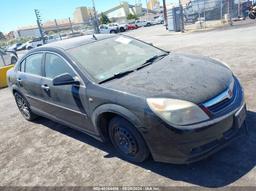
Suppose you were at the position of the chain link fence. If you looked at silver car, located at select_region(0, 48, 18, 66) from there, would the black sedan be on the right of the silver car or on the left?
left

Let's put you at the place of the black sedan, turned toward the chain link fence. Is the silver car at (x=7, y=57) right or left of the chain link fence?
left

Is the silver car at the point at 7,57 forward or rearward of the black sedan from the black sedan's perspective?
rearward
